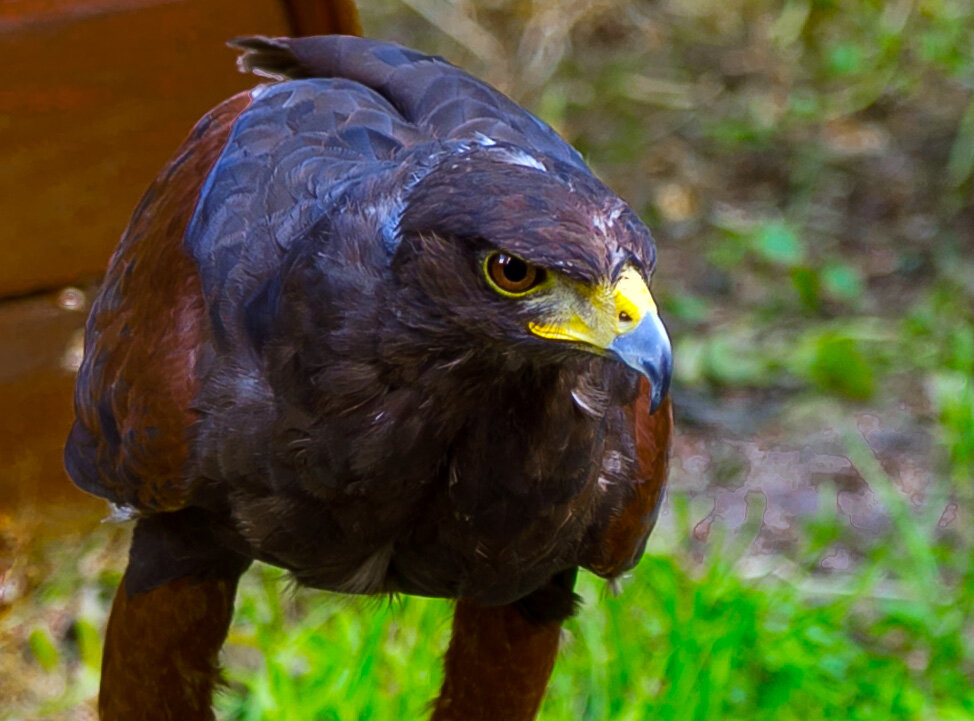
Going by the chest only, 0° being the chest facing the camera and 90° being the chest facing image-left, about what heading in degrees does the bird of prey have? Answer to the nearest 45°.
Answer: approximately 315°
